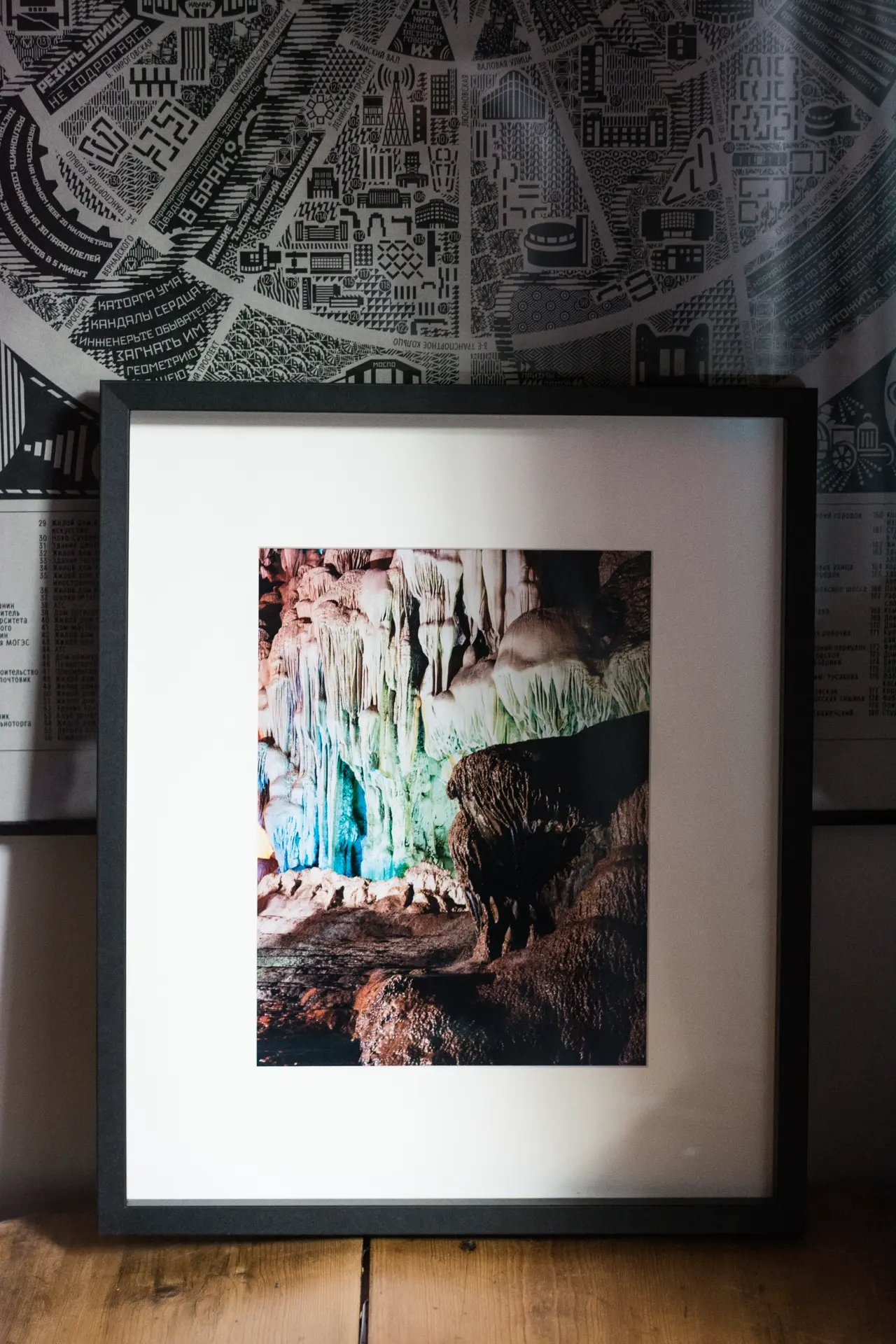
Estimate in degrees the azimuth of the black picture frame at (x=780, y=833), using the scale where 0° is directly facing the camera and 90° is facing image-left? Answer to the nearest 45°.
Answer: approximately 0°
